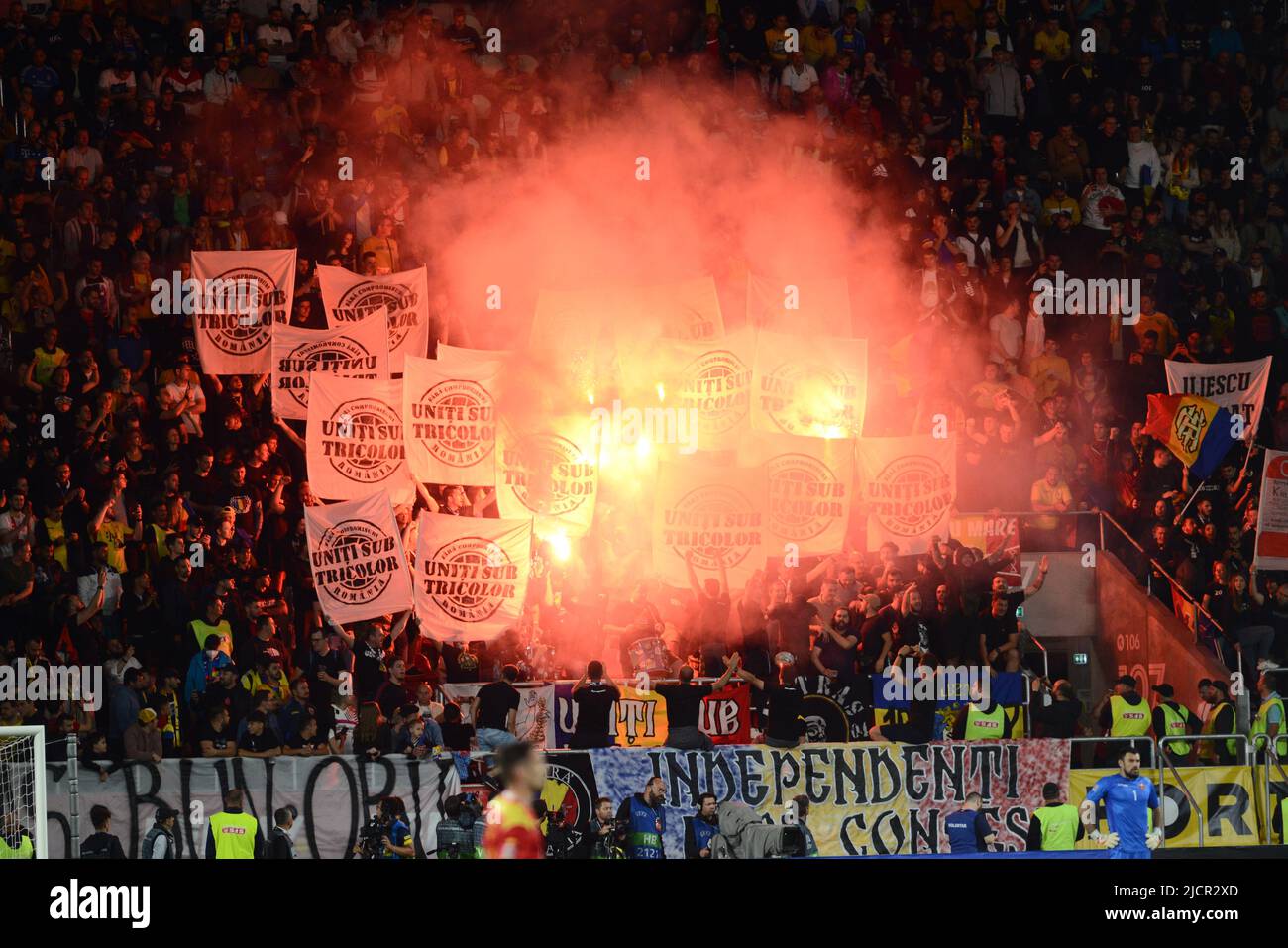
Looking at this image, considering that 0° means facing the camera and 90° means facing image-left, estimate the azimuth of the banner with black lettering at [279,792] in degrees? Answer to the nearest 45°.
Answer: approximately 0°

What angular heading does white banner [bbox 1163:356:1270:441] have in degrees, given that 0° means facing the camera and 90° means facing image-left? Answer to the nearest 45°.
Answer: approximately 0°

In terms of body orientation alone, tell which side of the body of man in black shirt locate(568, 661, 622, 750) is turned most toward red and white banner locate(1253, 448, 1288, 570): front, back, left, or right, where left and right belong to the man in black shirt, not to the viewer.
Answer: right

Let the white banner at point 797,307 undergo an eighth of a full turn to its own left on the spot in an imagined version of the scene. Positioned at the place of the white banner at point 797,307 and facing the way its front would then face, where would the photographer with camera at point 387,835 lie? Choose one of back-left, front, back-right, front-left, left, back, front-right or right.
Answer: right

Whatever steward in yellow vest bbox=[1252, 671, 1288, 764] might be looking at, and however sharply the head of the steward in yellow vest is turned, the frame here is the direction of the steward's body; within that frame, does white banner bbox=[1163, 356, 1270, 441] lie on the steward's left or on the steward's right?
on the steward's right

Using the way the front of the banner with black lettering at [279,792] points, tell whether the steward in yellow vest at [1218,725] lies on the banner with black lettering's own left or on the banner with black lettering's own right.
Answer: on the banner with black lettering's own left

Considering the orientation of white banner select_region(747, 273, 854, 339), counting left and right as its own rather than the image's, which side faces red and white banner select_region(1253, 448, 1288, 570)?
left

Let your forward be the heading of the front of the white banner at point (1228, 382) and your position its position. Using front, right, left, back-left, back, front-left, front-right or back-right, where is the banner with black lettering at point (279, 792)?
front-right

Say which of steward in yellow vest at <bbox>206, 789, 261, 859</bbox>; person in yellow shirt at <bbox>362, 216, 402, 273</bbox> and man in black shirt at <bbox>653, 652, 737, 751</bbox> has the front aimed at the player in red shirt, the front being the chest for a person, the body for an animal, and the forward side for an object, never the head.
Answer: the person in yellow shirt

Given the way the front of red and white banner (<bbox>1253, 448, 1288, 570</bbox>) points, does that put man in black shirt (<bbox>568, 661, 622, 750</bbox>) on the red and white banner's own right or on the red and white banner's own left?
on the red and white banner's own right

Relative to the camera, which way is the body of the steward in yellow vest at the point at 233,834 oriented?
away from the camera

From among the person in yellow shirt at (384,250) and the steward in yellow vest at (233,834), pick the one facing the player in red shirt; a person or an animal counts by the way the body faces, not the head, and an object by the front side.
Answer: the person in yellow shirt

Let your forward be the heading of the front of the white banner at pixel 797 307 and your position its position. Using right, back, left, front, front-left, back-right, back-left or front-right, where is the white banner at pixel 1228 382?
left

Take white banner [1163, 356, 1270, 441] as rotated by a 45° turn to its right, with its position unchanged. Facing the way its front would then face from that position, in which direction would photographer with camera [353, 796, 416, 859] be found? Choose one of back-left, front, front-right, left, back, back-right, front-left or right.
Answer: front

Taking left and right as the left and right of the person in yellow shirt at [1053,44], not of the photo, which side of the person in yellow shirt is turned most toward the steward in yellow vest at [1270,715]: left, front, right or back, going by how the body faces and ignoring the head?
front
